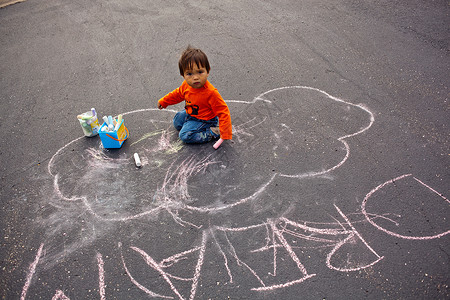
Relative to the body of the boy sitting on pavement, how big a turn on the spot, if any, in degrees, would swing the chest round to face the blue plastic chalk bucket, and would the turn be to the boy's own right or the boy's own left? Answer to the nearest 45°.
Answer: approximately 45° to the boy's own right

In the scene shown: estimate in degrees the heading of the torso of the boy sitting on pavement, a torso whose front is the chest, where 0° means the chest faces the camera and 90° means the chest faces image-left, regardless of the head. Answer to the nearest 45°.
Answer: approximately 45°
